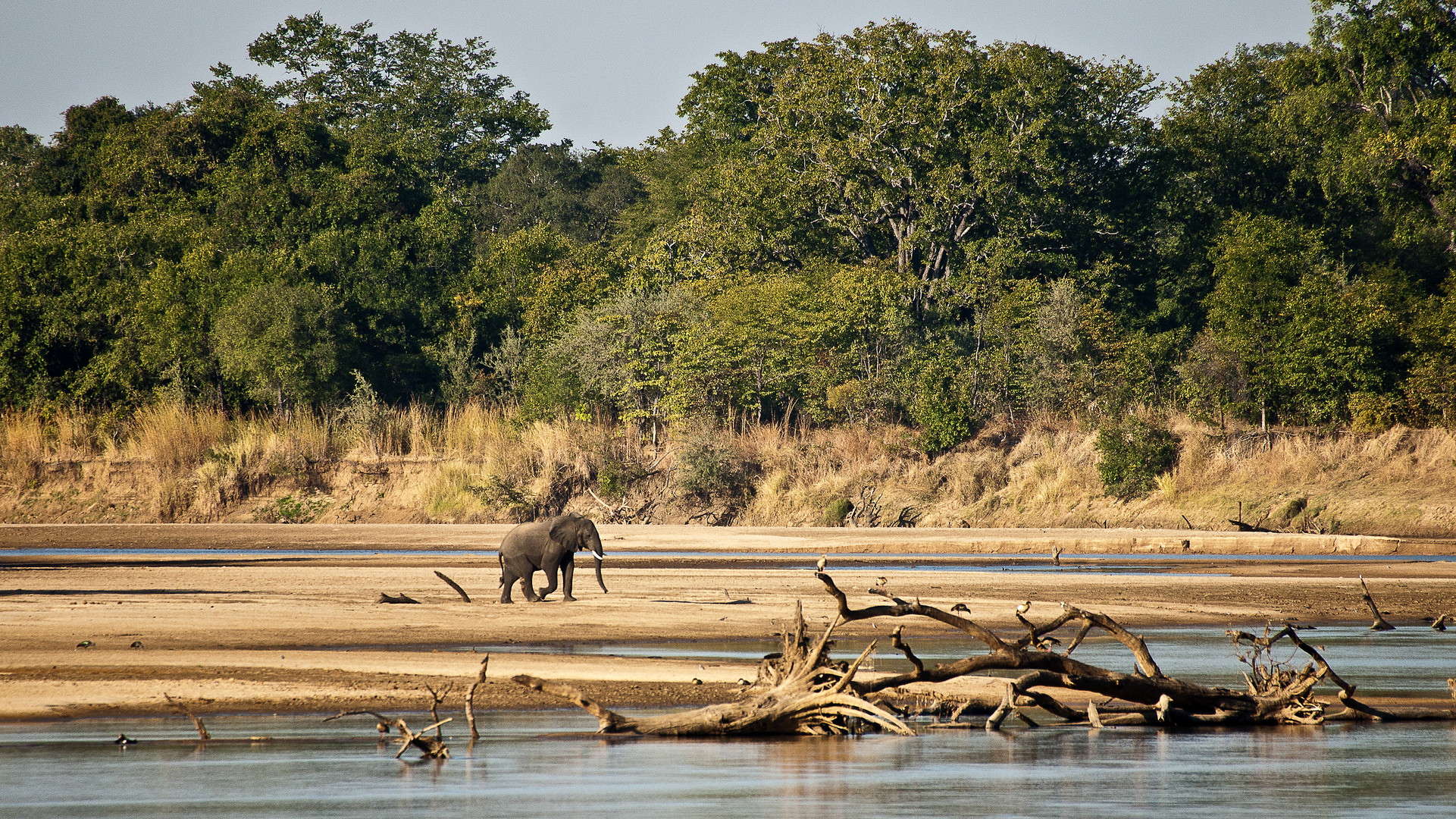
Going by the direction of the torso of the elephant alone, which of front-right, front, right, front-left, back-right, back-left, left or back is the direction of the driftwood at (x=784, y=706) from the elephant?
right

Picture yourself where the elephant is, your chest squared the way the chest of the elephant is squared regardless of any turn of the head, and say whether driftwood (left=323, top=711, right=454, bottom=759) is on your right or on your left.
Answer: on your right

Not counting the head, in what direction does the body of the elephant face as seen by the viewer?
to the viewer's right

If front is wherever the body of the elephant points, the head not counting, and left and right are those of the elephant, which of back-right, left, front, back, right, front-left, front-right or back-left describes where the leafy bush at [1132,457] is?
front-left

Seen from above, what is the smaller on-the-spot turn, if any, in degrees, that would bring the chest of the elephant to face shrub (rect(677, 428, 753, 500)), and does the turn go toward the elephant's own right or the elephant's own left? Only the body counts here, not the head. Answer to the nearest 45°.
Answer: approximately 90° to the elephant's own left

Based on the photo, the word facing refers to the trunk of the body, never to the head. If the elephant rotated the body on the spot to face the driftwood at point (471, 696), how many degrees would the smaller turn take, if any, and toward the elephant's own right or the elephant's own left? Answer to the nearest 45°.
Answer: approximately 90° to the elephant's own right

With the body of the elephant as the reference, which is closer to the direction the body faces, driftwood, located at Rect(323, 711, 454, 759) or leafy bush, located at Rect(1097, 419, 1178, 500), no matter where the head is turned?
the leafy bush

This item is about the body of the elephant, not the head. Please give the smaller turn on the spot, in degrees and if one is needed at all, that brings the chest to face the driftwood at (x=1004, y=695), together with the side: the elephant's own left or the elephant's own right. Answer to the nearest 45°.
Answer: approximately 90° to the elephant's own right

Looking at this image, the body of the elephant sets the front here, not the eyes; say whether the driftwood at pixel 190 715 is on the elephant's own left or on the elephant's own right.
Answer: on the elephant's own right
